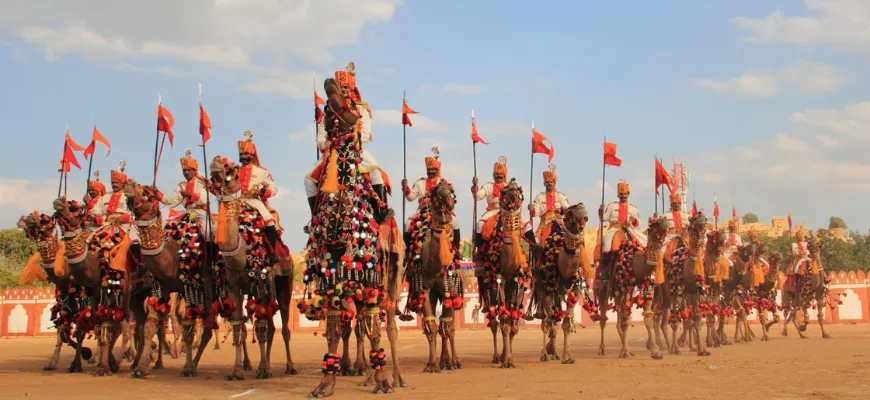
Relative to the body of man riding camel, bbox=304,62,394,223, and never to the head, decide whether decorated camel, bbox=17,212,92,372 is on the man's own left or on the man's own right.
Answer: on the man's own right

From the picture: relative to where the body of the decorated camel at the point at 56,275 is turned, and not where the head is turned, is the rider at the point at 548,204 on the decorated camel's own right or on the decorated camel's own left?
on the decorated camel's own left

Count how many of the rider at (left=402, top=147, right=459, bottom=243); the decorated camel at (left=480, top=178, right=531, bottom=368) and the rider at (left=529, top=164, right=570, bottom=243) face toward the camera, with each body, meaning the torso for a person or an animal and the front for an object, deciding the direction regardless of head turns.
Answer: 3

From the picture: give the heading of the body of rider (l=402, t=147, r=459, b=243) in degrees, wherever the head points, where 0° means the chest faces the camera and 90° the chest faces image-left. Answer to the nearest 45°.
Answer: approximately 0°

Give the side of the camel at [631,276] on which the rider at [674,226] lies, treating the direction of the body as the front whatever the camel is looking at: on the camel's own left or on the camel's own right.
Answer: on the camel's own left

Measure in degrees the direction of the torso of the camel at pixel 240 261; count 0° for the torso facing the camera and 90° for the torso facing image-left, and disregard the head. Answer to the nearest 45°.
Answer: approximately 45°

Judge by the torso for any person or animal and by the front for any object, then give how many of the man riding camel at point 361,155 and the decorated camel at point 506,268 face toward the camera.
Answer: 2
